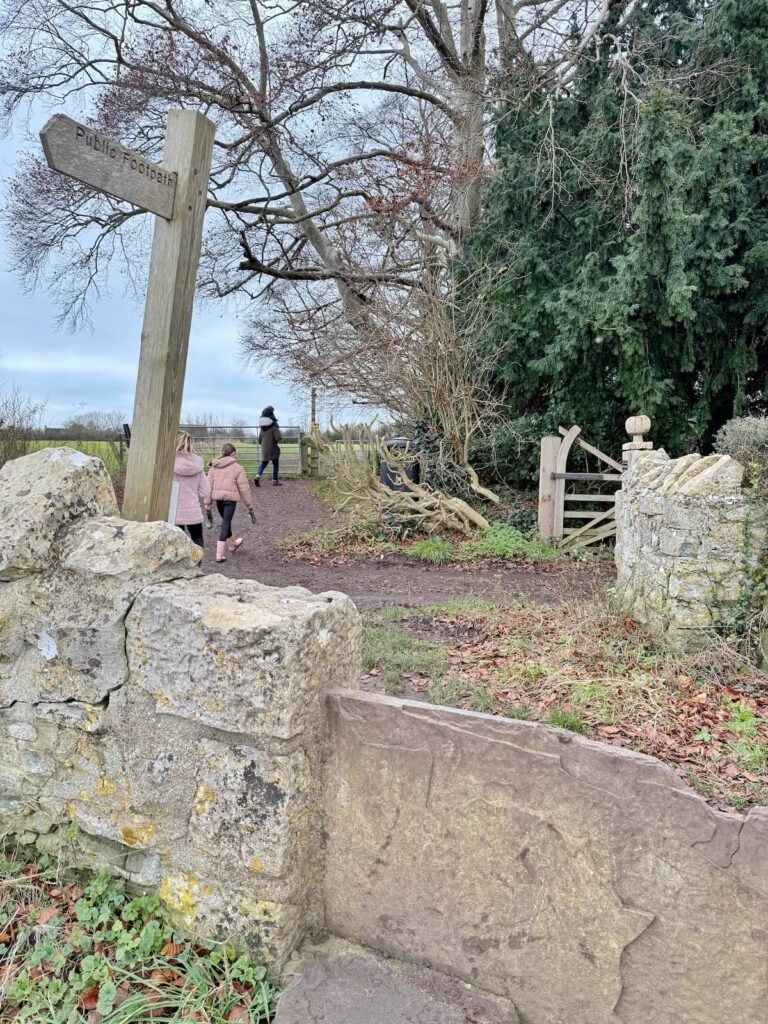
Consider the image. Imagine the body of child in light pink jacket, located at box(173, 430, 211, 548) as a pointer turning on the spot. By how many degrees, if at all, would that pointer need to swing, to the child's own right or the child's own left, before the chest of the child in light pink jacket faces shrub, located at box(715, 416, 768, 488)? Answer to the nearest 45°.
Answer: approximately 135° to the child's own right

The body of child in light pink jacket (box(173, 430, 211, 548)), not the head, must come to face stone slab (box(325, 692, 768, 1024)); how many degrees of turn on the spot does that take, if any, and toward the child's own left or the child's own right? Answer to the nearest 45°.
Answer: approximately 180°

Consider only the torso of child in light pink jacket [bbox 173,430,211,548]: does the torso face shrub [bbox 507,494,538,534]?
no

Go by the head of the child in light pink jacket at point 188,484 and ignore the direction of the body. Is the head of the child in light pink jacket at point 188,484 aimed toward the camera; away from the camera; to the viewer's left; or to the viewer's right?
away from the camera

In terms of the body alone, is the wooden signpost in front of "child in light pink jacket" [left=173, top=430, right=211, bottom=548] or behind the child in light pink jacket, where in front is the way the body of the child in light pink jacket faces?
behind

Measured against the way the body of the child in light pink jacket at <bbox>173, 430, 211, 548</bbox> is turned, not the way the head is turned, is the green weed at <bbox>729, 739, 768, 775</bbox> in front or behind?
behind

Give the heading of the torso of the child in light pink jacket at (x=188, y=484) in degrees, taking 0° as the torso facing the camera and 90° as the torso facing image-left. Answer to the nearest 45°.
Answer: approximately 180°

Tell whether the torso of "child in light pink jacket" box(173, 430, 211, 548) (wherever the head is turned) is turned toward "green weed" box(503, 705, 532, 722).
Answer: no

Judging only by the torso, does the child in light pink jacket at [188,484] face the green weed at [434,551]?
no

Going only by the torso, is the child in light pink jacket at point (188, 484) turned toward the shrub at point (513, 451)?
no

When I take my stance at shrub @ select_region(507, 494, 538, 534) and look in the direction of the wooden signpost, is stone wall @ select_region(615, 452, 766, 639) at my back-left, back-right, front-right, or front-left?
front-left

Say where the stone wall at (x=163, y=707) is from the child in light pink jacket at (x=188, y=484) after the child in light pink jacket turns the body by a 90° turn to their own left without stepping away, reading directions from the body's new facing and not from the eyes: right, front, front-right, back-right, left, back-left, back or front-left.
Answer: left

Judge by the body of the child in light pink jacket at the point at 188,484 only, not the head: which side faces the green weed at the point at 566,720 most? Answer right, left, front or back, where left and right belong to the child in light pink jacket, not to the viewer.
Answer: back

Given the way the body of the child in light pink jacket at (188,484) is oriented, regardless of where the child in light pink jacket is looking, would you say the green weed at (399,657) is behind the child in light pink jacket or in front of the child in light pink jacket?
behind

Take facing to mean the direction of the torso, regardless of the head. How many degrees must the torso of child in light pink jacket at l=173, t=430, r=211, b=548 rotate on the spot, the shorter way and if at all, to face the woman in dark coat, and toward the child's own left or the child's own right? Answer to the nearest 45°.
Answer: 0° — they already face them

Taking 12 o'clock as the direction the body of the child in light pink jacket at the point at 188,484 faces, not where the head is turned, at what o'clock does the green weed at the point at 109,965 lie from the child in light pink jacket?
The green weed is roughly at 6 o'clock from the child in light pink jacket.
